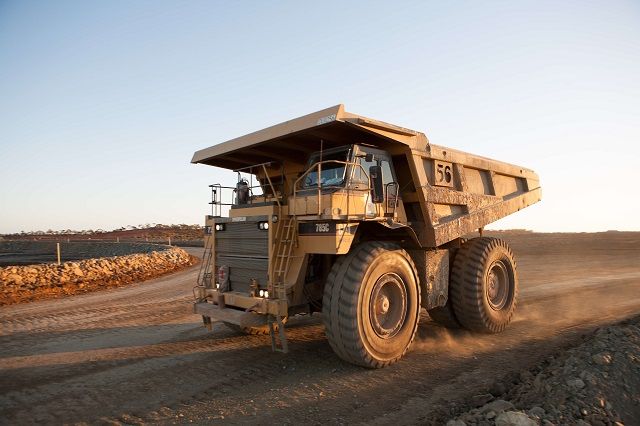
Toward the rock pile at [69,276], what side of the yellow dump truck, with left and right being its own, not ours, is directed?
right

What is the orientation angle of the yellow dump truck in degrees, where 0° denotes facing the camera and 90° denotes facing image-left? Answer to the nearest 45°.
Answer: approximately 45°
